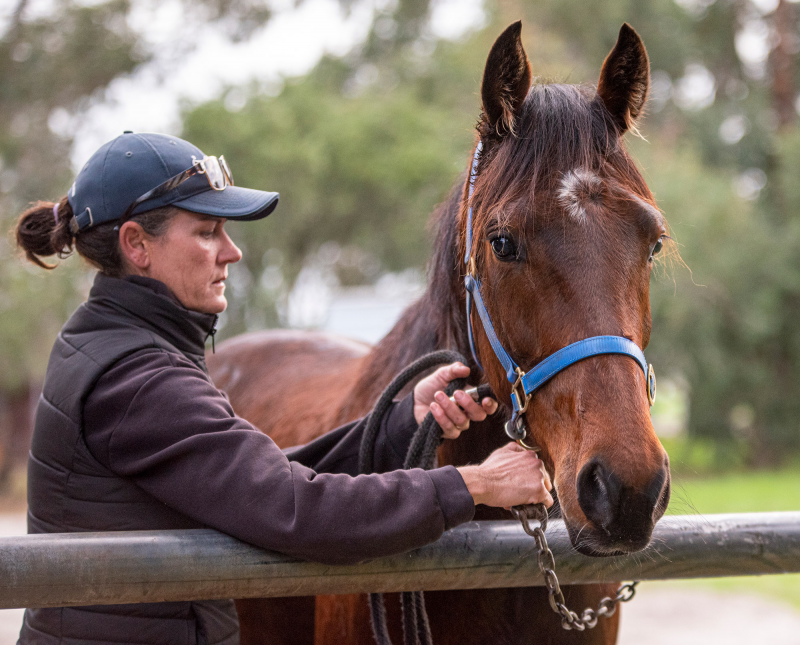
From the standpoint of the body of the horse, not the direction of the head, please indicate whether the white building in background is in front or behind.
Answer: behind

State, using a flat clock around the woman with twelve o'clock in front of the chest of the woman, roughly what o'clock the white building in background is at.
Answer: The white building in background is roughly at 9 o'clock from the woman.

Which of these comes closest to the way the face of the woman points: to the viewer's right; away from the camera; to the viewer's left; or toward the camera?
to the viewer's right

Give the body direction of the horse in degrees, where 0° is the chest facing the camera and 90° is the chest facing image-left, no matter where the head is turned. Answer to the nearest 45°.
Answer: approximately 315°

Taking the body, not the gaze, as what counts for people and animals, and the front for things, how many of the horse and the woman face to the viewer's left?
0

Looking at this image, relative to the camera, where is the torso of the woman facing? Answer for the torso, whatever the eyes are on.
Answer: to the viewer's right
